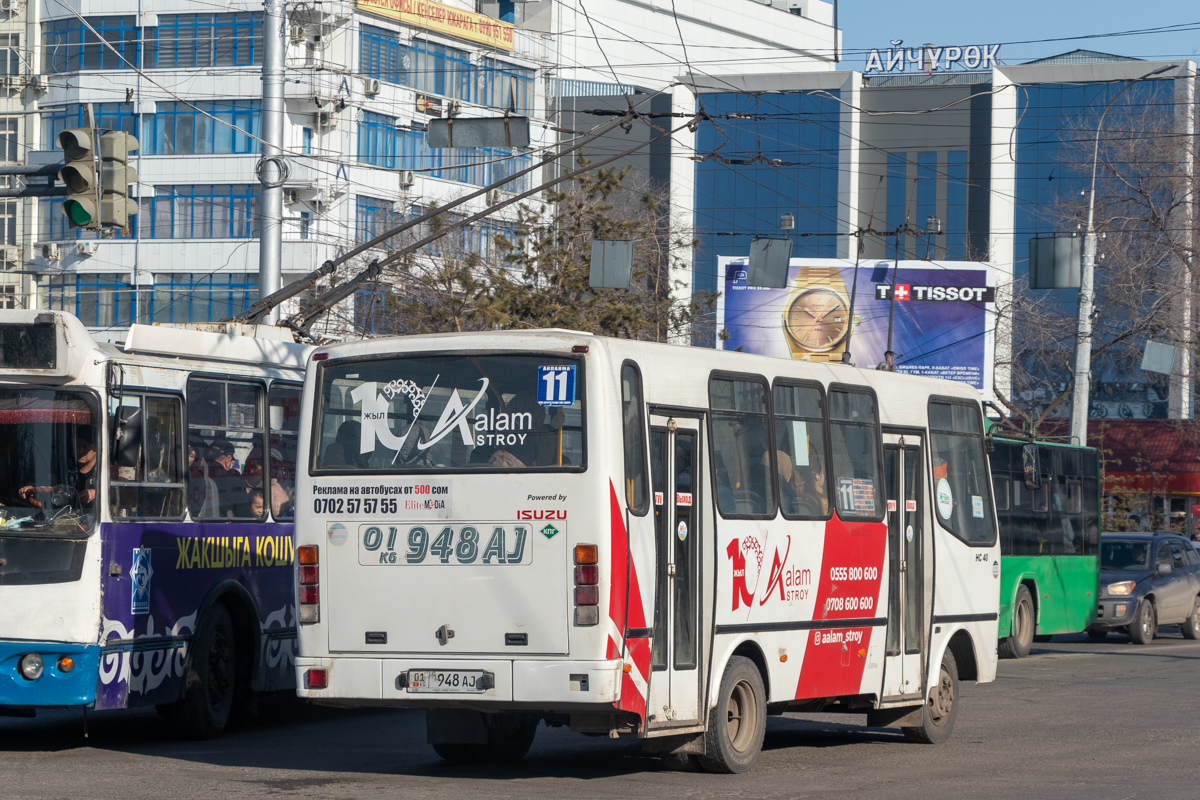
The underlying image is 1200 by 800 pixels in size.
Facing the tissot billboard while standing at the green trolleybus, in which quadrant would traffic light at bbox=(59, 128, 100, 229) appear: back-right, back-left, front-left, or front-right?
back-left

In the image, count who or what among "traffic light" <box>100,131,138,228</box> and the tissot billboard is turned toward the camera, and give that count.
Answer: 1

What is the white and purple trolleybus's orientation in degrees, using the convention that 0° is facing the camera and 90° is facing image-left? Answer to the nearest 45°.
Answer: approximately 45°

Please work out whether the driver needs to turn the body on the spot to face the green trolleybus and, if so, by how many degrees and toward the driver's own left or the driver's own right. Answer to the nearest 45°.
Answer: approximately 180°

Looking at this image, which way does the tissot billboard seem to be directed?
toward the camera

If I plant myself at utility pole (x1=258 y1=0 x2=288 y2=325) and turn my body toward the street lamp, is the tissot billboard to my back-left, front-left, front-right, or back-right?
front-left

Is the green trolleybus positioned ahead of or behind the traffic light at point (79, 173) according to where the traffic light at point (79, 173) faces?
behind
